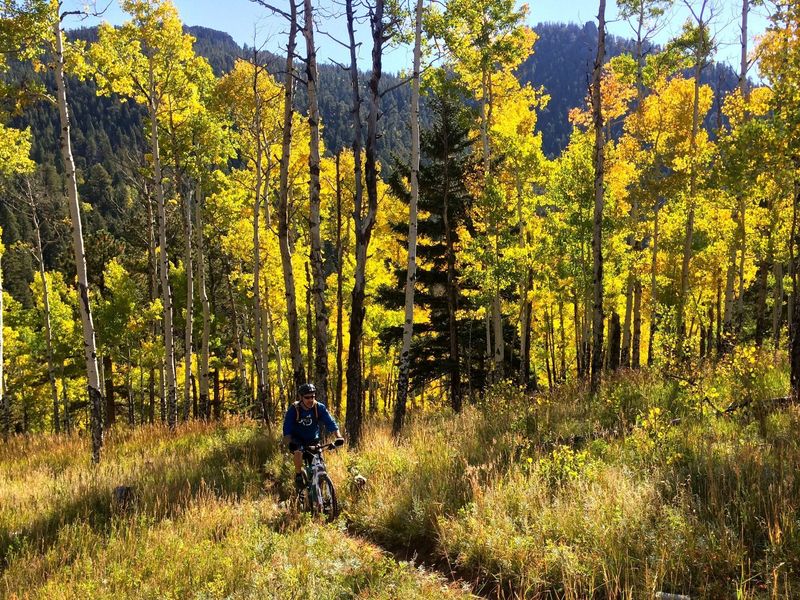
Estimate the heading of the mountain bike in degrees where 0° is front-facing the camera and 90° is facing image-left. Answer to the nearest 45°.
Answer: approximately 315°

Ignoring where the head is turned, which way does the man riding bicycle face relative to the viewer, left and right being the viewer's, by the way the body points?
facing the viewer and to the right of the viewer

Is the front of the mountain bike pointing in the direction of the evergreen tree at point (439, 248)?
no
